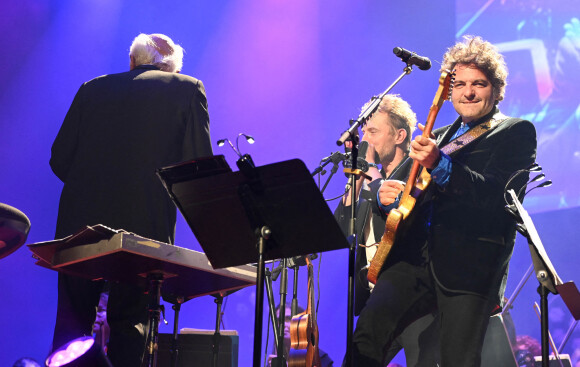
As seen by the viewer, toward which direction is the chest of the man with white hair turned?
away from the camera

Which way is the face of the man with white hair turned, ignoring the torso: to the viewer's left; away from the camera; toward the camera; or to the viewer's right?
away from the camera

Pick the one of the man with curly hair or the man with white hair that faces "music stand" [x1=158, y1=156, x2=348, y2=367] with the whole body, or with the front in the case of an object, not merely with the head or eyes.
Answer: the man with curly hair

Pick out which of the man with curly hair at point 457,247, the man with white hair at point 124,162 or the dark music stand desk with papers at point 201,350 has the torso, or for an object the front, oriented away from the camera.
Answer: the man with white hair

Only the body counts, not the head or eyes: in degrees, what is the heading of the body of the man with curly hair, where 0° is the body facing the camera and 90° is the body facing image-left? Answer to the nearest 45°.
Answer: approximately 45°
